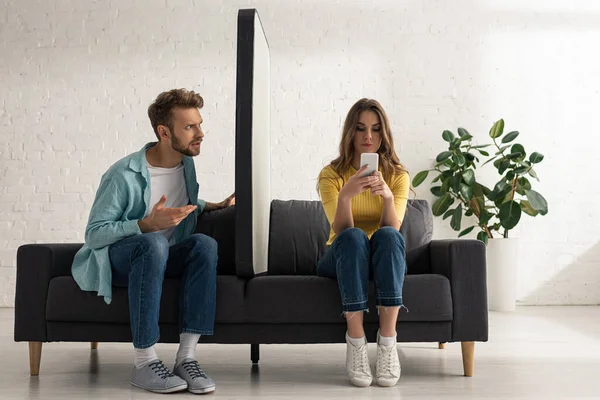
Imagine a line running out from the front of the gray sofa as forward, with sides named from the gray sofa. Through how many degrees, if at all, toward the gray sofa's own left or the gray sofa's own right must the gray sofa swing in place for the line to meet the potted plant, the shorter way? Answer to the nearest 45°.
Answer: approximately 135° to the gray sofa's own left

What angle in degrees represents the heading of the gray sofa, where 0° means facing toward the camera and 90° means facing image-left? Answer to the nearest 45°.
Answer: approximately 0°

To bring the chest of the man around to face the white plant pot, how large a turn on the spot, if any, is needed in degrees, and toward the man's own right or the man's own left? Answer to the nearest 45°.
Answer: approximately 90° to the man's own left

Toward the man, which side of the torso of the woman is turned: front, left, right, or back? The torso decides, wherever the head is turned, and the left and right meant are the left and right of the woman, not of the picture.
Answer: right

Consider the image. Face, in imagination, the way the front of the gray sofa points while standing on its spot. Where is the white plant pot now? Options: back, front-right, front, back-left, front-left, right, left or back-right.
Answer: back-left
